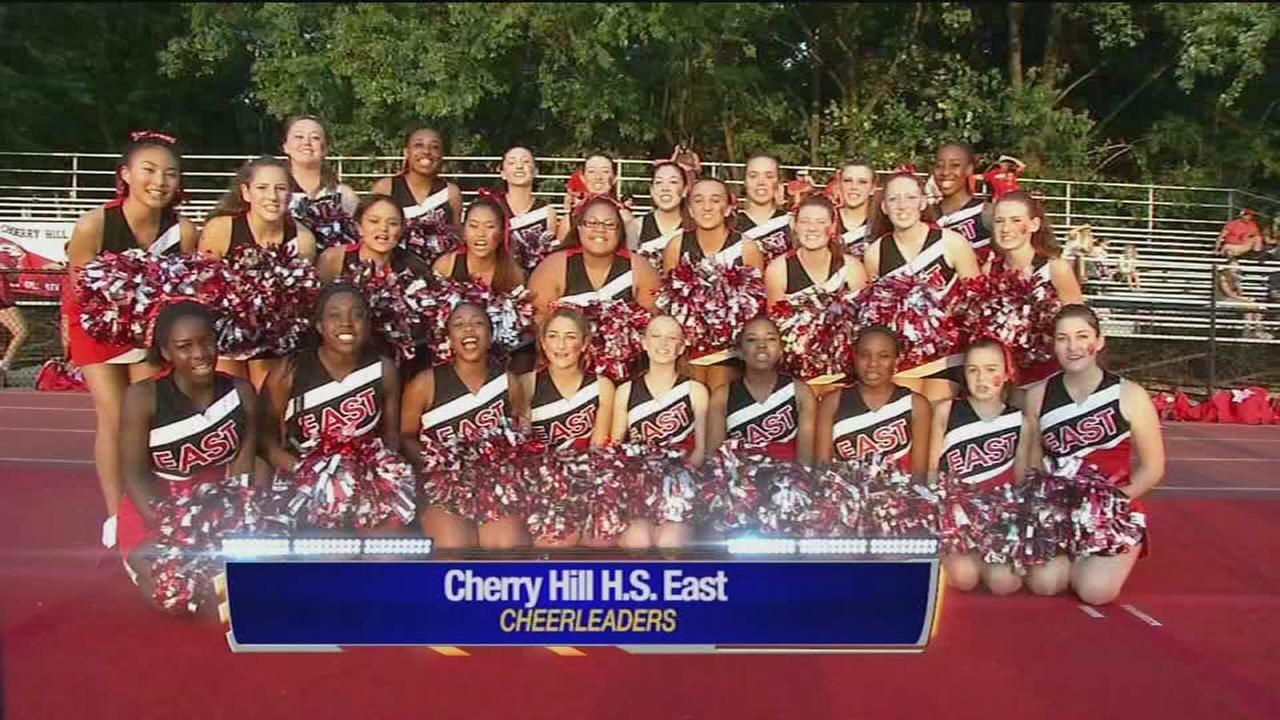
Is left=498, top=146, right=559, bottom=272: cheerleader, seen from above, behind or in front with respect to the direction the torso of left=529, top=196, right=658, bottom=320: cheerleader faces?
behind

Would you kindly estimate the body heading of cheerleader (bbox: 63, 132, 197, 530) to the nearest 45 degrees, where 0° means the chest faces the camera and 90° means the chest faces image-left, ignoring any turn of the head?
approximately 315°

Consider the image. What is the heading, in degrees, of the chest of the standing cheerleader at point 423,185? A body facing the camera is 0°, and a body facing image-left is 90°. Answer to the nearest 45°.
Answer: approximately 0°

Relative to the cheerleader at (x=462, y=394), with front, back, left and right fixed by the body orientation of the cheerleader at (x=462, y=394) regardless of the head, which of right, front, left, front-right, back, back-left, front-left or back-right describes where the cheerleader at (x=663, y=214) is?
back-left

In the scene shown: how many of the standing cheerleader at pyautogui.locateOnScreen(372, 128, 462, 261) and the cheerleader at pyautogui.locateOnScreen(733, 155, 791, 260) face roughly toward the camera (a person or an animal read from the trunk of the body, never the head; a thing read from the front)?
2

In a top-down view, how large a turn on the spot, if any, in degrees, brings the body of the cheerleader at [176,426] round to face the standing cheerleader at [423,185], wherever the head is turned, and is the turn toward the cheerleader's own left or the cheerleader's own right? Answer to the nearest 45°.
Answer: approximately 90° to the cheerleader's own left
